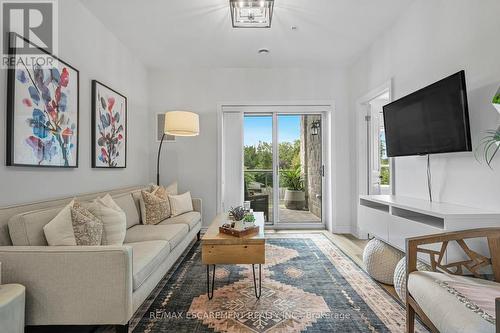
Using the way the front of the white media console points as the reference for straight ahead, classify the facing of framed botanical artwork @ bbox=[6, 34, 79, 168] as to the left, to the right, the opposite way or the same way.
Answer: the opposite way

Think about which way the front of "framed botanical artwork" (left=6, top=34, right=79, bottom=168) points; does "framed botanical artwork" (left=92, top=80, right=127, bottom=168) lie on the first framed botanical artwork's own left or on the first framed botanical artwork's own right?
on the first framed botanical artwork's own left

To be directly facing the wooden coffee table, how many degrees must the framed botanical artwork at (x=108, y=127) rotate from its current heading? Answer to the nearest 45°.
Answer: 0° — it already faces it

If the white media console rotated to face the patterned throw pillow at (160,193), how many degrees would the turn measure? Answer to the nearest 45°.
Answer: approximately 45° to its right

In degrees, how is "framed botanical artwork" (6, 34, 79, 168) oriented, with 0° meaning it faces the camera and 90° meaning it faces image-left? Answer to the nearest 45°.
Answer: approximately 315°

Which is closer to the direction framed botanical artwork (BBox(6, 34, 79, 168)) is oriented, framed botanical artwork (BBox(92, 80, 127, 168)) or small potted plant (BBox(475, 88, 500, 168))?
the small potted plant

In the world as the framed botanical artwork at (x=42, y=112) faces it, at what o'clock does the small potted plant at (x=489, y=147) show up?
The small potted plant is roughly at 12 o'clock from the framed botanical artwork.
